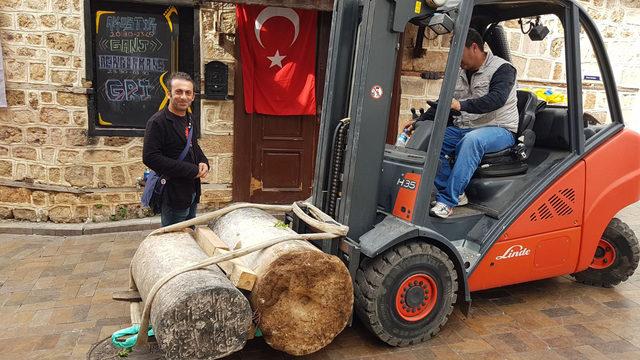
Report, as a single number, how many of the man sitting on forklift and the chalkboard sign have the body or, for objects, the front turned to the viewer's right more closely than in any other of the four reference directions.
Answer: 0

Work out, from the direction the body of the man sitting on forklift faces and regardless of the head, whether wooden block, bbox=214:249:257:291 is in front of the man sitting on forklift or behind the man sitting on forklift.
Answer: in front

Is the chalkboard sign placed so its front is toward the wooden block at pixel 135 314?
yes

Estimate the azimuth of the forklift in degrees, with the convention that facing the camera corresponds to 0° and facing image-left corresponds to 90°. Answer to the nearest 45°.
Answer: approximately 45°

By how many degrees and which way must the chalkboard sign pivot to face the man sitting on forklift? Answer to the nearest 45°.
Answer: approximately 45° to its left

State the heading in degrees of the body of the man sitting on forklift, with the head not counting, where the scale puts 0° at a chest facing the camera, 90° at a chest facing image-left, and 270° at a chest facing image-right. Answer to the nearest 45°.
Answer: approximately 45°

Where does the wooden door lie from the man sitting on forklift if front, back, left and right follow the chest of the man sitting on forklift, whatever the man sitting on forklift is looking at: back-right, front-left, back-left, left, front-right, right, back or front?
right

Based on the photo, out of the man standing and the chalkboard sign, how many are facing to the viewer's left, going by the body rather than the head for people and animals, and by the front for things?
0

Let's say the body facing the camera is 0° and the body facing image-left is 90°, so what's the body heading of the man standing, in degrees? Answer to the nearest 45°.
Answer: approximately 315°

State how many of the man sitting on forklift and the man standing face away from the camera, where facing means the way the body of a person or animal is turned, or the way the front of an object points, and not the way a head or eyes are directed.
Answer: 0

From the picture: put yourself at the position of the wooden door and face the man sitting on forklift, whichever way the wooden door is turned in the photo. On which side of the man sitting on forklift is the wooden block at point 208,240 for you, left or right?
right
